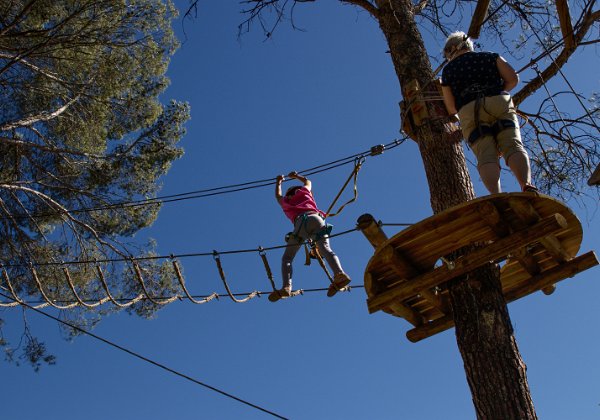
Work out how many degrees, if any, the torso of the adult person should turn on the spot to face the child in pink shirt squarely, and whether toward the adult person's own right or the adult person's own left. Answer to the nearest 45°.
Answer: approximately 45° to the adult person's own left

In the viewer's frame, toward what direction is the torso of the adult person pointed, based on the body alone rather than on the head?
away from the camera
